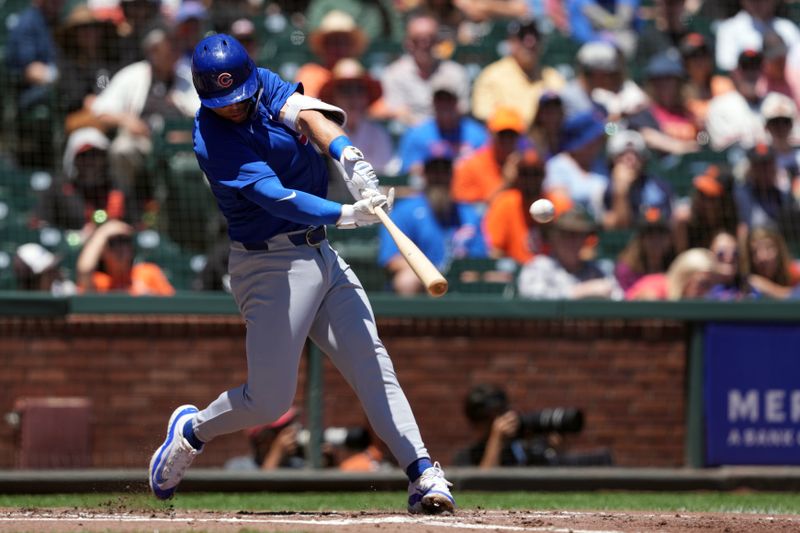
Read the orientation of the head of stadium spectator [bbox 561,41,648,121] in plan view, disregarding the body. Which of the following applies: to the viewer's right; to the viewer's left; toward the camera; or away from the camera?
toward the camera

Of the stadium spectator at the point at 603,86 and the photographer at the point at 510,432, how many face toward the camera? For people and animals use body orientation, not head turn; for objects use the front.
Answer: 1

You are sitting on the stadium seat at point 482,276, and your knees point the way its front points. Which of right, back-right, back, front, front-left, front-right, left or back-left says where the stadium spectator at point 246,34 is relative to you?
back-right

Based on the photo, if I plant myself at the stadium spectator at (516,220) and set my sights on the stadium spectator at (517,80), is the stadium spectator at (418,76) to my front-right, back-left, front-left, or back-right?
front-left

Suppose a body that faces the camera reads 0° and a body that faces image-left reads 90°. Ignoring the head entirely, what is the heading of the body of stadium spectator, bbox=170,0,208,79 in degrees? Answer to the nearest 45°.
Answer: approximately 0°

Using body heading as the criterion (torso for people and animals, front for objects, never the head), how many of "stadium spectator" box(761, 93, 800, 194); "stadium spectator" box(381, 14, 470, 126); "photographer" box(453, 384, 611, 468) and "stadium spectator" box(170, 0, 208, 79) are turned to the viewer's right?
1

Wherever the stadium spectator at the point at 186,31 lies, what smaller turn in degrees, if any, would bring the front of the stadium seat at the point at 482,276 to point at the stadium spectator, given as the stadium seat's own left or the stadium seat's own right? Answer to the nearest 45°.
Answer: approximately 135° to the stadium seat's own right

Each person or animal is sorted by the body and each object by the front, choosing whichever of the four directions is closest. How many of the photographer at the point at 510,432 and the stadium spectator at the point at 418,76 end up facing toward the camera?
1

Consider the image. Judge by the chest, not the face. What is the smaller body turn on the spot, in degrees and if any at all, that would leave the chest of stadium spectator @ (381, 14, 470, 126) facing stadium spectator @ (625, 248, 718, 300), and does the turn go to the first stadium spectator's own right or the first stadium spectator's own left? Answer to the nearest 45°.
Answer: approximately 45° to the first stadium spectator's own left

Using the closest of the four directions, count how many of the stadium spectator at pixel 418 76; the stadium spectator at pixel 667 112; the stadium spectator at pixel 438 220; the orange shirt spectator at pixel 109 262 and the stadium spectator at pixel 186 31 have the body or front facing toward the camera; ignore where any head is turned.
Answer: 5

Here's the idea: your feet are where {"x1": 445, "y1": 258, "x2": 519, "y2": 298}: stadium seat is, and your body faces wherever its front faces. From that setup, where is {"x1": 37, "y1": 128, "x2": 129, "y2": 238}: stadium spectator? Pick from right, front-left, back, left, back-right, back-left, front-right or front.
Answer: right

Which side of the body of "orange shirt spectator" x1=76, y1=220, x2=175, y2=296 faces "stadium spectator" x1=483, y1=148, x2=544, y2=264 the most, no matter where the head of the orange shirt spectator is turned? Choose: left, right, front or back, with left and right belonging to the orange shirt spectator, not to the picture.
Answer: left

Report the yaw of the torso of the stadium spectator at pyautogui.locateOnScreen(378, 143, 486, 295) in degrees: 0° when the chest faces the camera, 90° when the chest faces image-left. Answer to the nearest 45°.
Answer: approximately 0°

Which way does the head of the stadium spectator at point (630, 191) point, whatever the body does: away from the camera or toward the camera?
toward the camera

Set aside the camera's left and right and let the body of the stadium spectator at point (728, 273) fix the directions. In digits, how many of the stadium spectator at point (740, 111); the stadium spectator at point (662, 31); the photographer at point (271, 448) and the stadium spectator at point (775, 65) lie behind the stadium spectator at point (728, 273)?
3

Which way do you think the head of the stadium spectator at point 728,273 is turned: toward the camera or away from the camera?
toward the camera

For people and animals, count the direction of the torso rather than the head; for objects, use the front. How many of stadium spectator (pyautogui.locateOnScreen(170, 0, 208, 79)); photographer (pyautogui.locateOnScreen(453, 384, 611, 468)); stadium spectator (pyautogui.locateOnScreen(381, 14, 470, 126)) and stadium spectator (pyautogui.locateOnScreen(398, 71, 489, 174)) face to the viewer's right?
1

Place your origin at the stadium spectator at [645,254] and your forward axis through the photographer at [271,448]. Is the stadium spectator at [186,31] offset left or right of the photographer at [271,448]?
right

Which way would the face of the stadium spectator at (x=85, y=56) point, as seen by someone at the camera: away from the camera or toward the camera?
toward the camera

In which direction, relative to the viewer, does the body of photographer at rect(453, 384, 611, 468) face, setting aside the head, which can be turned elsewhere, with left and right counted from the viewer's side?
facing to the right of the viewer

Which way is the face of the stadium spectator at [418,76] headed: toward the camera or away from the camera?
toward the camera
